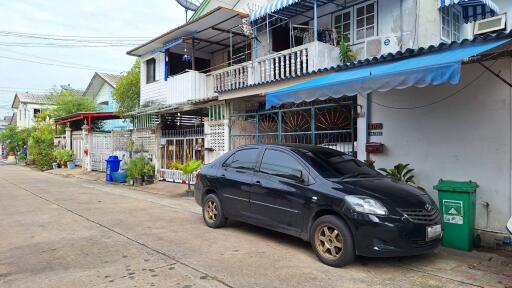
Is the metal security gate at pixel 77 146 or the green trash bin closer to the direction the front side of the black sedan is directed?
the green trash bin

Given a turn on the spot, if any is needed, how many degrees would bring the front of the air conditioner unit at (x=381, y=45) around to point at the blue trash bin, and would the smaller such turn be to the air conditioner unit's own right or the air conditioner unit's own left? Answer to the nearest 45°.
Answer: approximately 45° to the air conditioner unit's own right

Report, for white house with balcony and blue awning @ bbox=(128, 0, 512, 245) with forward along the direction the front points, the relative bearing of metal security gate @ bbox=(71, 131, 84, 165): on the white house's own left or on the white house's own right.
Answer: on the white house's own right

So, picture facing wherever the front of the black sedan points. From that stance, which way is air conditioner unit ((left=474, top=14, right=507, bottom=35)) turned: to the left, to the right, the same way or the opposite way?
to the right

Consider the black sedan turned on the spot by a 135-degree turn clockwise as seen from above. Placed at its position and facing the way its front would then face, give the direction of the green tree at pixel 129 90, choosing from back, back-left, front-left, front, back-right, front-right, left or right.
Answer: front-right

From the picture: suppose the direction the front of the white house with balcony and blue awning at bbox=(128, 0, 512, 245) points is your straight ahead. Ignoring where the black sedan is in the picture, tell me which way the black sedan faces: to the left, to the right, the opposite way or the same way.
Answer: to the left

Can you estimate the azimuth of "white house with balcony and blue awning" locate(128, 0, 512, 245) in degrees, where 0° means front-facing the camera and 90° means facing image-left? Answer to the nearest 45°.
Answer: approximately 45°

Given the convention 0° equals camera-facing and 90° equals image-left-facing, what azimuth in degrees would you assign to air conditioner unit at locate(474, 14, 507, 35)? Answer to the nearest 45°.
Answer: approximately 45°

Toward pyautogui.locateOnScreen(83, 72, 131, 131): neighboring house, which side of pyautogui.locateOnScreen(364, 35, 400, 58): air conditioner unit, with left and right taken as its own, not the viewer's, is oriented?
right

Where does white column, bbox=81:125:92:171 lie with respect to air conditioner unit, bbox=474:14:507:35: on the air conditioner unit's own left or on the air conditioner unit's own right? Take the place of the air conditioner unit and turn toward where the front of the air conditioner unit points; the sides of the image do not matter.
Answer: on the air conditioner unit's own right

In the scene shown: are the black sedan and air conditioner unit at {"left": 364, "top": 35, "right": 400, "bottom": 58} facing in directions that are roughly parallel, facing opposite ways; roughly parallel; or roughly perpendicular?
roughly perpendicular
